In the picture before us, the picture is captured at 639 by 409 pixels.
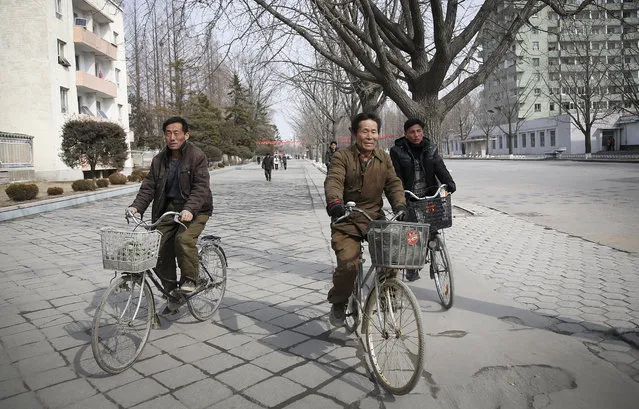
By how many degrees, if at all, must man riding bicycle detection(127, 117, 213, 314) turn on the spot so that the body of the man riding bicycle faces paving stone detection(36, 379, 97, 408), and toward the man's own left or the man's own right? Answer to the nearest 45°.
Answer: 0° — they already face it

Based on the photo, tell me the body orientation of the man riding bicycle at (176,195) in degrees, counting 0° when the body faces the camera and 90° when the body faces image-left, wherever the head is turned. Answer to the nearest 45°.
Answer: approximately 45°

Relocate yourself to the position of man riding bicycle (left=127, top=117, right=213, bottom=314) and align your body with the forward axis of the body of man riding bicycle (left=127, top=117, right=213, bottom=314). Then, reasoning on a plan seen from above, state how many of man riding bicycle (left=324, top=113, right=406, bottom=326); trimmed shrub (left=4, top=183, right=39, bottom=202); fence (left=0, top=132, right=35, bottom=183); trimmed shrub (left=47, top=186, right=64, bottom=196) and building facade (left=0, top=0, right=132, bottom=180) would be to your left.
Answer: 1

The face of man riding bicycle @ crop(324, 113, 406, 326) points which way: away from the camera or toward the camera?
toward the camera

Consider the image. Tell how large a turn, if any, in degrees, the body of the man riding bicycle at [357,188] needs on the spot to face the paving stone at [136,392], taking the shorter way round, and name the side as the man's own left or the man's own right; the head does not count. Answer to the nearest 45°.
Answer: approximately 90° to the man's own right

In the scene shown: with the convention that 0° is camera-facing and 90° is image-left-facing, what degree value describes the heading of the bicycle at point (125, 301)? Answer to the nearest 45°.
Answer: approximately 45°

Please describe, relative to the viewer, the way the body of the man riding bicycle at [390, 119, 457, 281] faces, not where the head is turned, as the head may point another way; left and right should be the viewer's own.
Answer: facing the viewer and to the right of the viewer

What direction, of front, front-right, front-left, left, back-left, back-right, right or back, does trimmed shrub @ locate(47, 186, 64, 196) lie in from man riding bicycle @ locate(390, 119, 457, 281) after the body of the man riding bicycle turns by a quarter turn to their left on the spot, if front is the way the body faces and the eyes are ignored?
left

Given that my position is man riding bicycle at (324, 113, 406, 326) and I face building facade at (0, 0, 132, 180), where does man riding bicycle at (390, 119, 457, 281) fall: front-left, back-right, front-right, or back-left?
front-right

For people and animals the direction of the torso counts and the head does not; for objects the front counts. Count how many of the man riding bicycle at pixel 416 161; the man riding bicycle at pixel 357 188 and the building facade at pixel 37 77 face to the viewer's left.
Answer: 0

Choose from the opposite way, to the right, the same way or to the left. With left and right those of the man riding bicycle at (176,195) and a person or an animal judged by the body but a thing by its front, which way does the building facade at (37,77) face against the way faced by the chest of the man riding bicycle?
to the left

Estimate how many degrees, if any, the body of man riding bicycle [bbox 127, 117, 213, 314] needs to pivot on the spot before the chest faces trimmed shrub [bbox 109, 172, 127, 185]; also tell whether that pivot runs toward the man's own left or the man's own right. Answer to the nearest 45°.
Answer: approximately 135° to the man's own right

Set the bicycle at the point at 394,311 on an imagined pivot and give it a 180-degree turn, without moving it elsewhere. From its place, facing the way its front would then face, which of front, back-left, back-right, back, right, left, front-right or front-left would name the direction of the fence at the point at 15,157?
front

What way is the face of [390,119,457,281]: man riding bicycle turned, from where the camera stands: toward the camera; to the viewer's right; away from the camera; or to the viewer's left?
toward the camera

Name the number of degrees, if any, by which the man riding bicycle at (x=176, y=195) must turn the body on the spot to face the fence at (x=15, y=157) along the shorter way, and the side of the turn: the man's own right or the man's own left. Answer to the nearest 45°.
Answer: approximately 135° to the man's own right

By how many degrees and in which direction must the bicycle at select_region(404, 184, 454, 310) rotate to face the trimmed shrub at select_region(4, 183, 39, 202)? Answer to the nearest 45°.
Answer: approximately 180°
